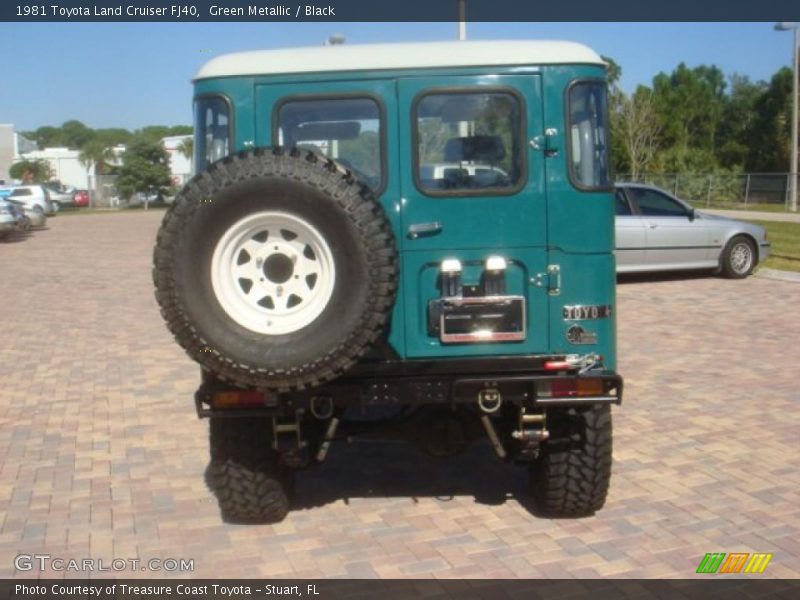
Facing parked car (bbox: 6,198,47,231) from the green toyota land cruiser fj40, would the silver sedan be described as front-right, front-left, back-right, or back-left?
front-right

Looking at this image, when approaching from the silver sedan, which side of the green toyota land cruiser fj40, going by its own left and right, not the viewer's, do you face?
front

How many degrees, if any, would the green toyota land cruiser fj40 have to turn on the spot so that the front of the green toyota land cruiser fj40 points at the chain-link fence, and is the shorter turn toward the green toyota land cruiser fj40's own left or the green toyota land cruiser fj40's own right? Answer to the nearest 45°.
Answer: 0° — it already faces it

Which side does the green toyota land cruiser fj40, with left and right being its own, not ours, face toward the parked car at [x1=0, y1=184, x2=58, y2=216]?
front

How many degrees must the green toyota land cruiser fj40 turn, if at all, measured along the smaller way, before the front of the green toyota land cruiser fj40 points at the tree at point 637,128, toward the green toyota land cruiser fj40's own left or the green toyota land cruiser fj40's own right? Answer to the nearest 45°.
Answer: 0° — it already faces it

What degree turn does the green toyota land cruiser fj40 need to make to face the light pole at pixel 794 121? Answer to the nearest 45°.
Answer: approximately 45° to its right

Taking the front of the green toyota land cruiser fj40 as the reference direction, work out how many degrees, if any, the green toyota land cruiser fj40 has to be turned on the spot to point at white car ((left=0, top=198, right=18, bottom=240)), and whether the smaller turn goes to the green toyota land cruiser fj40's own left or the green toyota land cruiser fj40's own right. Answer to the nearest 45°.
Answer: approximately 45° to the green toyota land cruiser fj40's own left

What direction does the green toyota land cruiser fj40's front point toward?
away from the camera

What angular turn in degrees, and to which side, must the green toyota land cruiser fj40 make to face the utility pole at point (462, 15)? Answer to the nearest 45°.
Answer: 0° — it already faces it
